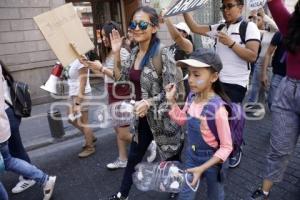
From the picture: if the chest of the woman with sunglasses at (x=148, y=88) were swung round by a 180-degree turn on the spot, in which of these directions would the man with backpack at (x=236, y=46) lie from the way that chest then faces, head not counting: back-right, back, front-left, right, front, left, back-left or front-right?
front

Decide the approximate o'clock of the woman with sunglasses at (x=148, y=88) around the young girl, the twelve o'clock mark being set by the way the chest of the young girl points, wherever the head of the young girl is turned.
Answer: The woman with sunglasses is roughly at 3 o'clock from the young girl.

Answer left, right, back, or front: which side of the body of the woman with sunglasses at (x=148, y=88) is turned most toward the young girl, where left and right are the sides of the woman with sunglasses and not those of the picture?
left

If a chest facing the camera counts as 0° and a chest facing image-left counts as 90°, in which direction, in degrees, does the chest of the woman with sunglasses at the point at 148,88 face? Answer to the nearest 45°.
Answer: approximately 45°

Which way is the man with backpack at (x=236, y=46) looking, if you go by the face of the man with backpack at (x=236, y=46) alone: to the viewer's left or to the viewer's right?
to the viewer's left
